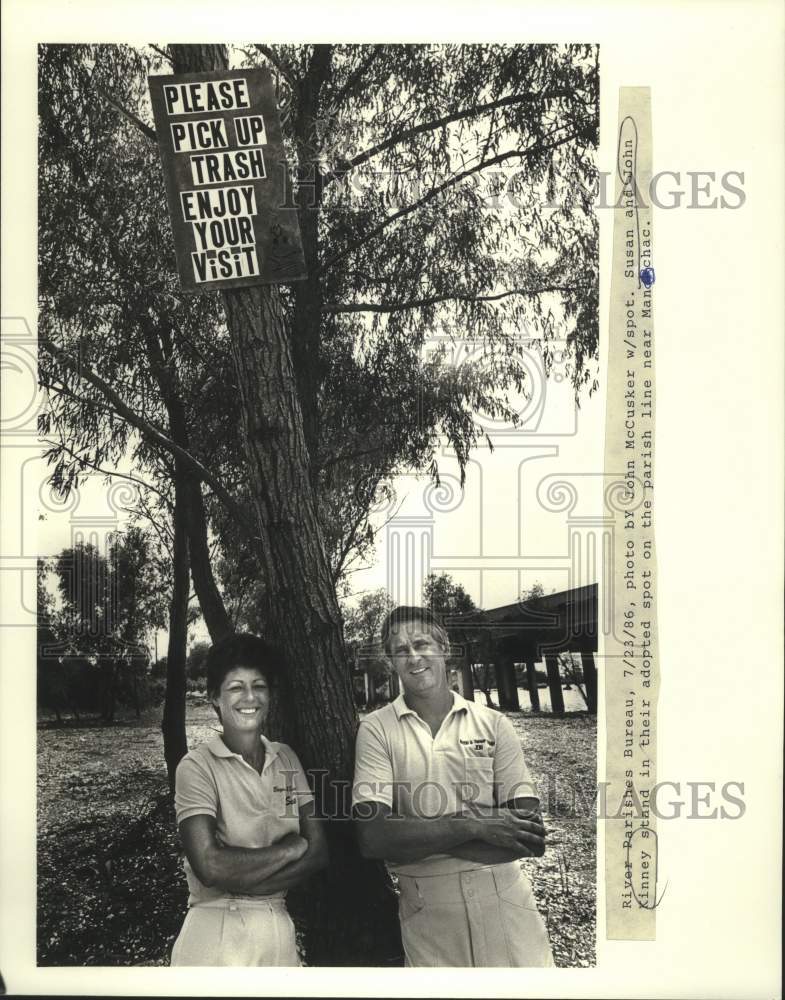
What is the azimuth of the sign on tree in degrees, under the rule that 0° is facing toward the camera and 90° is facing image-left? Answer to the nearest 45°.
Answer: approximately 0°
